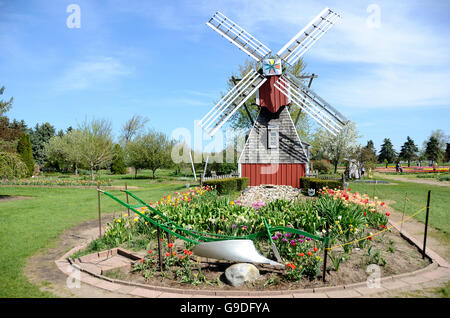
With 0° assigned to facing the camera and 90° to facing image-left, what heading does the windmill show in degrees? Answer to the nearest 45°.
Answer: approximately 0°

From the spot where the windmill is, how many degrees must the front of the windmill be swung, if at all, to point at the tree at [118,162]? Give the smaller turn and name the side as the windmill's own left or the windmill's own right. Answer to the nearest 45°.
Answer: approximately 135° to the windmill's own right

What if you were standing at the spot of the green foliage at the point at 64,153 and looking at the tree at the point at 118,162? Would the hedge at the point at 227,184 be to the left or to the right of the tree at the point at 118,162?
right

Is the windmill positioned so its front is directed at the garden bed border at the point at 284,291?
yes

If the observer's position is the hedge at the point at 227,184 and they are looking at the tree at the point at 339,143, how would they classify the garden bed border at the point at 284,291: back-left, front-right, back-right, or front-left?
back-right

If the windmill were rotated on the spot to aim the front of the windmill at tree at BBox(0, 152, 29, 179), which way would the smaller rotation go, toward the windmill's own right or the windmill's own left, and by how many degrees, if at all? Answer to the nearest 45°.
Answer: approximately 90° to the windmill's own right

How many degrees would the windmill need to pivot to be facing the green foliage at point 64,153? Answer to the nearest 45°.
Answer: approximately 135° to its right

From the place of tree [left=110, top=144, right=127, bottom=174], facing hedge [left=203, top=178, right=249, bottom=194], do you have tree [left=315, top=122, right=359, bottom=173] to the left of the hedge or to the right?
left
